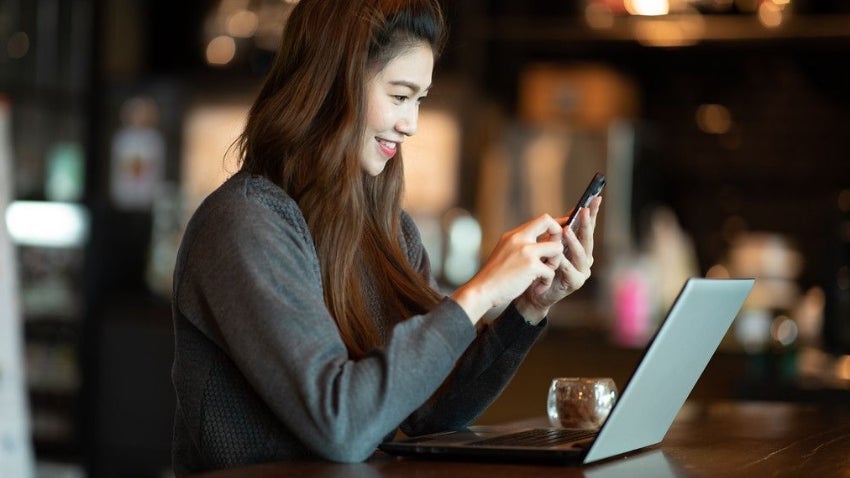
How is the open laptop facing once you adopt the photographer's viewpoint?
facing to the left of the viewer

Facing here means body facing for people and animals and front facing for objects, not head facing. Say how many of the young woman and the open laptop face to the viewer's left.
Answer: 1

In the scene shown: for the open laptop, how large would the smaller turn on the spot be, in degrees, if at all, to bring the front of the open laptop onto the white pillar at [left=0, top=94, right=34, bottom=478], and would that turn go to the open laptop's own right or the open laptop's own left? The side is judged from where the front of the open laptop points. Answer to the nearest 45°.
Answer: approximately 45° to the open laptop's own right

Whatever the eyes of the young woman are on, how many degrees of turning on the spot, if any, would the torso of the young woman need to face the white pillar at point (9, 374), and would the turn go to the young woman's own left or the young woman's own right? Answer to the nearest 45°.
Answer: approximately 180°

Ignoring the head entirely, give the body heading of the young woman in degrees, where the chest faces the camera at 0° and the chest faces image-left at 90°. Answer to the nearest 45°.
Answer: approximately 315°
